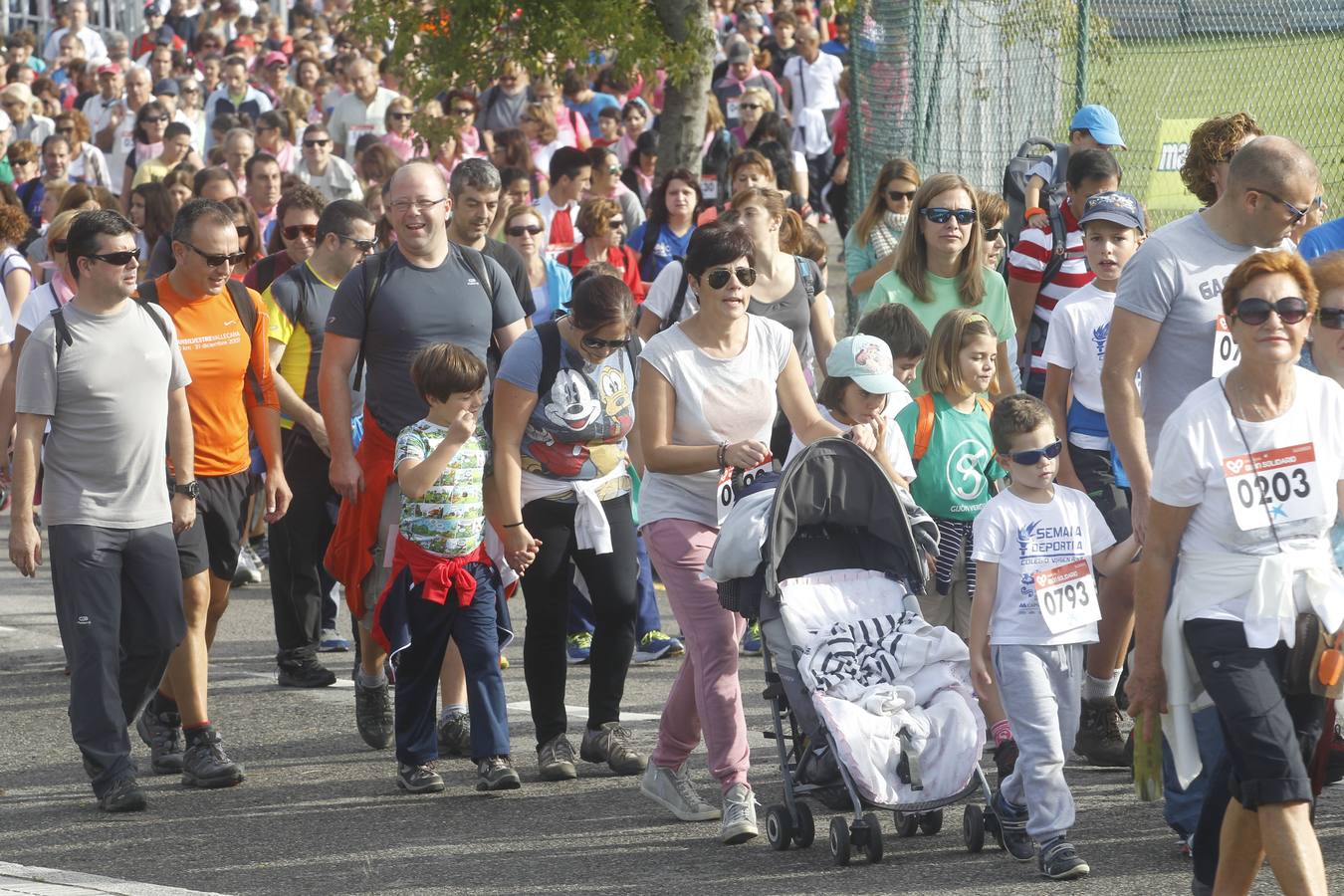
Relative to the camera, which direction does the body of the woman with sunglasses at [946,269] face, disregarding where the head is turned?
toward the camera

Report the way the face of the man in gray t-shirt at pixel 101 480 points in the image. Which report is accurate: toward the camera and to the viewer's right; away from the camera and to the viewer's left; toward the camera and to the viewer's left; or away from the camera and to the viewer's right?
toward the camera and to the viewer's right

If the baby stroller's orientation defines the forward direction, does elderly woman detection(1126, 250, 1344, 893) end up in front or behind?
in front

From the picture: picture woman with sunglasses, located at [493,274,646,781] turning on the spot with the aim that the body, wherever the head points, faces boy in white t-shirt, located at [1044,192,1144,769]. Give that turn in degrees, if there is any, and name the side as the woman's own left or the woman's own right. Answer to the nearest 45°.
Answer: approximately 45° to the woman's own left

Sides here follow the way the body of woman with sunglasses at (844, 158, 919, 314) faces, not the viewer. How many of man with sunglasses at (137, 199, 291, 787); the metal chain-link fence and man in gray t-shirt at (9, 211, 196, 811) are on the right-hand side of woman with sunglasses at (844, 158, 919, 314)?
2

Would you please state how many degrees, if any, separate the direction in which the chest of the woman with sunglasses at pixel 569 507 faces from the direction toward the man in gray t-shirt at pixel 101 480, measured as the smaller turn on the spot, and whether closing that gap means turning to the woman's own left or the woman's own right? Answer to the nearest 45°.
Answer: approximately 135° to the woman's own right

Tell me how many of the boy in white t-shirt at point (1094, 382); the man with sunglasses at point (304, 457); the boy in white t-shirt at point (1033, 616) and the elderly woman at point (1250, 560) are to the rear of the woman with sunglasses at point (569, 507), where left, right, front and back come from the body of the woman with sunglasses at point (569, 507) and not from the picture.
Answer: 1

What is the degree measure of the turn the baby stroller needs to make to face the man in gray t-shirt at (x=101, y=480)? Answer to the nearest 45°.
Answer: approximately 135° to its right

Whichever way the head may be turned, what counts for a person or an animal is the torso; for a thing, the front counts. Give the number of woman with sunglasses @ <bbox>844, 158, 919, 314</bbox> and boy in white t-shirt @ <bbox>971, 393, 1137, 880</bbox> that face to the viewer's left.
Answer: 0

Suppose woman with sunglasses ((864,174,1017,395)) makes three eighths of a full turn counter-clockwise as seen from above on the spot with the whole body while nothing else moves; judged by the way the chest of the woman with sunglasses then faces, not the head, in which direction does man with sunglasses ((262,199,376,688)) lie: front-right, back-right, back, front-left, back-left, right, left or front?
back-left

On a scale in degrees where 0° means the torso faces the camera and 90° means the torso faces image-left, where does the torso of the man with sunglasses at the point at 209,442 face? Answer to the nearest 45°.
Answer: approximately 315°
